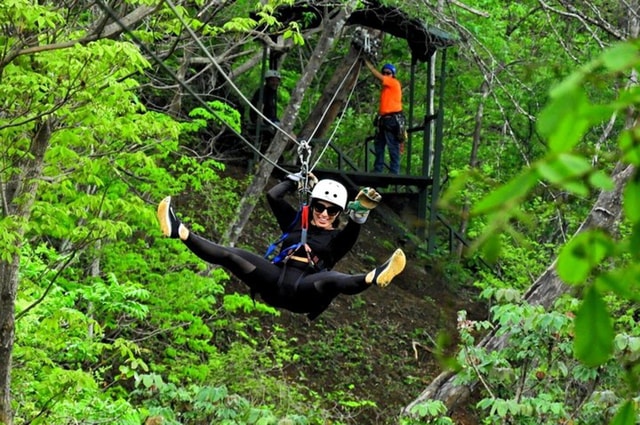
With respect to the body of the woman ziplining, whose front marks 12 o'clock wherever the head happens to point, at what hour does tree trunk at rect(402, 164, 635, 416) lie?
The tree trunk is roughly at 8 o'clock from the woman ziplining.

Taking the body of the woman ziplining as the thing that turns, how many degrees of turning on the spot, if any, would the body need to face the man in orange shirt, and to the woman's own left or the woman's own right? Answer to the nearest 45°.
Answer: approximately 180°

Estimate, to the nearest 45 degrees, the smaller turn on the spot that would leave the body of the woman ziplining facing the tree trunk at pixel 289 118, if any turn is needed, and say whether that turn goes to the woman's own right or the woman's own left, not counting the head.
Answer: approximately 180°

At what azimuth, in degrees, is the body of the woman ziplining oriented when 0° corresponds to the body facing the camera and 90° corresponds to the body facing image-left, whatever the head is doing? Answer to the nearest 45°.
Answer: approximately 0°

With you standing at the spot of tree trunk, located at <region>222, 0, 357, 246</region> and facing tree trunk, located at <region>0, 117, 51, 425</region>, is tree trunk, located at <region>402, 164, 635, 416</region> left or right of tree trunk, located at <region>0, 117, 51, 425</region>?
left
